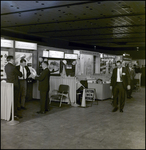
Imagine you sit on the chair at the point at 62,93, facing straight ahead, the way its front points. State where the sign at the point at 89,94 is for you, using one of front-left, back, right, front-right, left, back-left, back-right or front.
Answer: back

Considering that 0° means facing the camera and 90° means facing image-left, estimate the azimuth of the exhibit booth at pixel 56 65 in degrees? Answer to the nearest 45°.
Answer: approximately 315°

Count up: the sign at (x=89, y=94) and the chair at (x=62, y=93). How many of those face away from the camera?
0

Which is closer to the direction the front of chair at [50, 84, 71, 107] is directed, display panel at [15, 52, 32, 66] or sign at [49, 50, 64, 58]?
the display panel

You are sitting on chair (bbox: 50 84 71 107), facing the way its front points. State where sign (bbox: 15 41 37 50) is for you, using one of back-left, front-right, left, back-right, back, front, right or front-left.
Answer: right

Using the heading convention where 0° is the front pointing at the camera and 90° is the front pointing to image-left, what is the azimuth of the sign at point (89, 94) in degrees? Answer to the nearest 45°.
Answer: approximately 0°

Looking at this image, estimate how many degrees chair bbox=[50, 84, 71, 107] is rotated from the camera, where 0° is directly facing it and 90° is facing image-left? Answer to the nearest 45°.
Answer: approximately 45°

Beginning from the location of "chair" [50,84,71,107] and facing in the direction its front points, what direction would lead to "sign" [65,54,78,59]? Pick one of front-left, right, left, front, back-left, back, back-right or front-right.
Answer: back-right

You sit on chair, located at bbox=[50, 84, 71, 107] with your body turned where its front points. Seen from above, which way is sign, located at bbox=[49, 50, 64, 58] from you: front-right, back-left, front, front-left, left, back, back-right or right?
back-right

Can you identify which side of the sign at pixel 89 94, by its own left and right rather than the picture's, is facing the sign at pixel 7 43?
right

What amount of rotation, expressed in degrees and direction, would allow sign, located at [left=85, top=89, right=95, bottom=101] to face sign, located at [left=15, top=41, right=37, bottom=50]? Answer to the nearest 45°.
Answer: approximately 90° to its right
